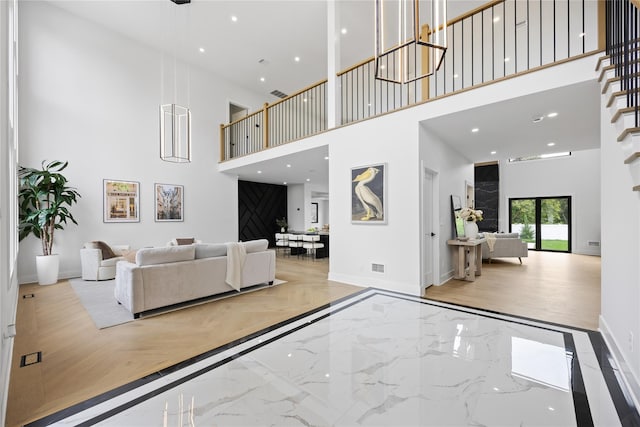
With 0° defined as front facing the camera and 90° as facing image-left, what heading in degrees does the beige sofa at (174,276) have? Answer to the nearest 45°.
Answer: approximately 135°

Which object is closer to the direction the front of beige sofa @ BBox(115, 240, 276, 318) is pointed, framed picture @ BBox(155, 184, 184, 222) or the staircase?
the framed picture

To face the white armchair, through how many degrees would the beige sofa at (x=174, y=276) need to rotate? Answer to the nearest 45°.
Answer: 0° — it already faces it

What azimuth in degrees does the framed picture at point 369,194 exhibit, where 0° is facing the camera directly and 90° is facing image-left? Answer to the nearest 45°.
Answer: approximately 45°

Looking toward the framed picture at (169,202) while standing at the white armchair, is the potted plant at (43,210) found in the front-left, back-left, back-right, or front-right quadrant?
back-left
